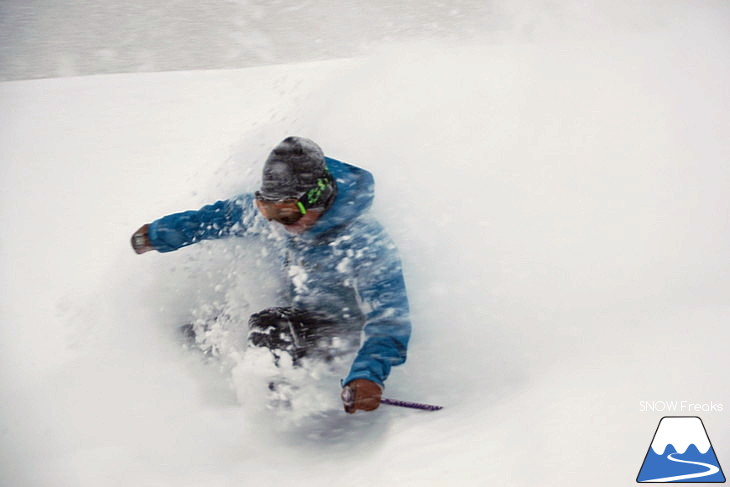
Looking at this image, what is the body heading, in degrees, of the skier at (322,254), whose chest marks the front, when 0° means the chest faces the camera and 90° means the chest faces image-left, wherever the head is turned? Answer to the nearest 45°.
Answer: approximately 45°
